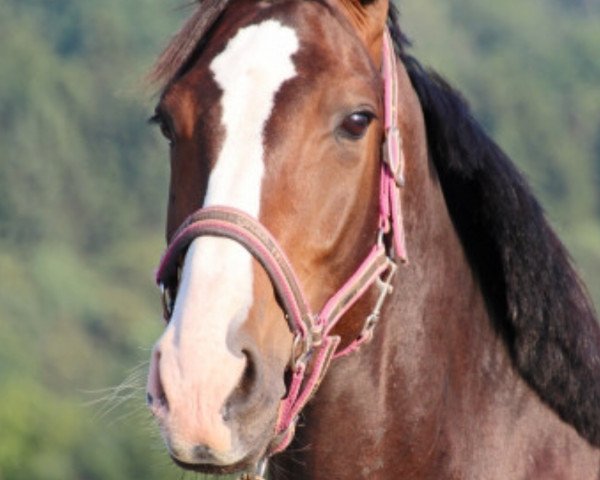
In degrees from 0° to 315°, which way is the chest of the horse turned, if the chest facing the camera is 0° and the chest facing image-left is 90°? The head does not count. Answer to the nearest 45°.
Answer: approximately 45°
